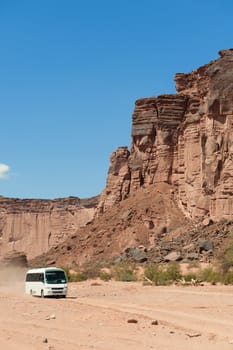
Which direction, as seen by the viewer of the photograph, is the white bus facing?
facing the viewer and to the right of the viewer

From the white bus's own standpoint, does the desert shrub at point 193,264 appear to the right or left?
on its left

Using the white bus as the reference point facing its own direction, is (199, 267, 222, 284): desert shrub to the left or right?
on its left

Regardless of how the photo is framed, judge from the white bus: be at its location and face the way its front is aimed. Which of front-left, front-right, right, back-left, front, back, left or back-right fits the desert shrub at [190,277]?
left

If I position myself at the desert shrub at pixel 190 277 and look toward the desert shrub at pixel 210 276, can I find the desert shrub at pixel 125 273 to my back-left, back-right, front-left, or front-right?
back-left

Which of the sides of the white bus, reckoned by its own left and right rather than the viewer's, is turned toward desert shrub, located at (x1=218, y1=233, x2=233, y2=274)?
left
